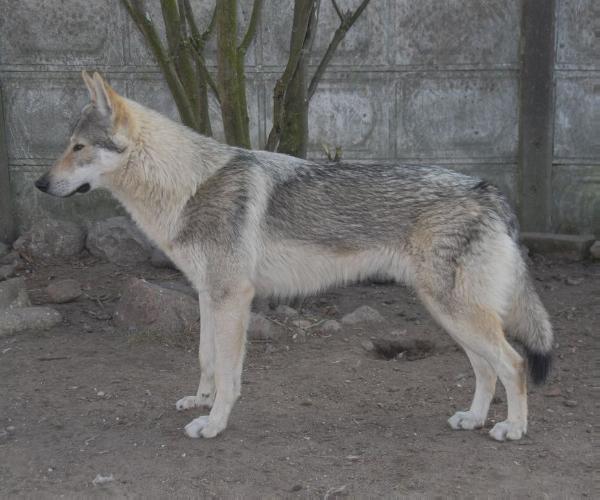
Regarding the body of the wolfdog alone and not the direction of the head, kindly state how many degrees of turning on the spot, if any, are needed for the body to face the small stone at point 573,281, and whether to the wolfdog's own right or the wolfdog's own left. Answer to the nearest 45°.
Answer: approximately 135° to the wolfdog's own right

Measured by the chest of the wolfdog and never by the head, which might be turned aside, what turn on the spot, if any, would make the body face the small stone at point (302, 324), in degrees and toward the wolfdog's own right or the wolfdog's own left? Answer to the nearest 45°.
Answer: approximately 90° to the wolfdog's own right

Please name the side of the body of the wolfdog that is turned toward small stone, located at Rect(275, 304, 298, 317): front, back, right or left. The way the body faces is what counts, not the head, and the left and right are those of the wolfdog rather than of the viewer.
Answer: right

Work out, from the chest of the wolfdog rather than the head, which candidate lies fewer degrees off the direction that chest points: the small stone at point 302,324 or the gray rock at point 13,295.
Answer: the gray rock

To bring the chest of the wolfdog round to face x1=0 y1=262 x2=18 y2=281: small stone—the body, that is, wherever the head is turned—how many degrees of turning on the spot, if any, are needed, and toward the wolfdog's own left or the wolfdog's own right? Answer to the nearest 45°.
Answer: approximately 45° to the wolfdog's own right

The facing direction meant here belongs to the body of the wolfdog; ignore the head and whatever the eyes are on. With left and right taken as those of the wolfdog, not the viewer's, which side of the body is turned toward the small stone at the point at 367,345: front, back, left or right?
right

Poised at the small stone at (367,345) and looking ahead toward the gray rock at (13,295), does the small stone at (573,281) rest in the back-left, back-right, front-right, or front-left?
back-right

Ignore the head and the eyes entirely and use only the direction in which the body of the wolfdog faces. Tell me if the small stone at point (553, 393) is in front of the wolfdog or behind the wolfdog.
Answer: behind

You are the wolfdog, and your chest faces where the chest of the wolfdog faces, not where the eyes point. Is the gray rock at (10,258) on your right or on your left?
on your right

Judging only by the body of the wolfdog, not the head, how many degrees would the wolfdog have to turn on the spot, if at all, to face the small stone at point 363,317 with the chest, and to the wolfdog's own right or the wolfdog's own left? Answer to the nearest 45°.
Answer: approximately 90° to the wolfdog's own right

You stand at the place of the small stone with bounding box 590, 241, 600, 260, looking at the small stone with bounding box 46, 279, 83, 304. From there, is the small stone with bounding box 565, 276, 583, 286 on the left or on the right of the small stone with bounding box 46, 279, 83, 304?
left

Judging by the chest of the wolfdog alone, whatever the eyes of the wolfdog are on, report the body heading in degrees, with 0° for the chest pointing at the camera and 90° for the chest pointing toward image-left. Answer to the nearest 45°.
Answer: approximately 90°

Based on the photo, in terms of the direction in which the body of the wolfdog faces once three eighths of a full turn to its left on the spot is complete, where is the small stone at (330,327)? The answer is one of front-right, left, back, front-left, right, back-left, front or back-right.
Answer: back-left
